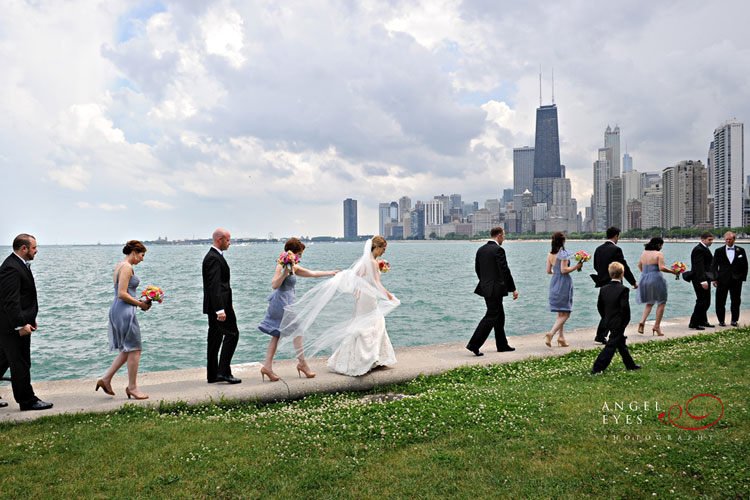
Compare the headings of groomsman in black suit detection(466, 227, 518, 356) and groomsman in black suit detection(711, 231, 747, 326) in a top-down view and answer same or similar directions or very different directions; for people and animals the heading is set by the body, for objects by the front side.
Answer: very different directions

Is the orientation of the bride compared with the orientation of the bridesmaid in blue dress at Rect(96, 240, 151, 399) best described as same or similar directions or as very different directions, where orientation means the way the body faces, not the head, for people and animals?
same or similar directions

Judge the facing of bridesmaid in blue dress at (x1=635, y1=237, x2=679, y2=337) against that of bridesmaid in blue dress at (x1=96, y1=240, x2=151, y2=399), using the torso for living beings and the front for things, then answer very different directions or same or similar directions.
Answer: same or similar directions

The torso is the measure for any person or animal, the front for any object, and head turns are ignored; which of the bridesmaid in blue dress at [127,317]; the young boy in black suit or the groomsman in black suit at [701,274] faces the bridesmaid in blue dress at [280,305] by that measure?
the bridesmaid in blue dress at [127,317]

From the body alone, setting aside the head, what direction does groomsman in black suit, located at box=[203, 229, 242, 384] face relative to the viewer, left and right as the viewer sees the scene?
facing to the right of the viewer

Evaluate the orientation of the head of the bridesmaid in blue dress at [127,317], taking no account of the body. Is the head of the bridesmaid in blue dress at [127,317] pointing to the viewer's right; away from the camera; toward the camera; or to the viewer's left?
to the viewer's right

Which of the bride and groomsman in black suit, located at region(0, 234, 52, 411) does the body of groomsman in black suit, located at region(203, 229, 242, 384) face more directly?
the bride

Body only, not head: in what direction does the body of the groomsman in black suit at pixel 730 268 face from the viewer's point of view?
toward the camera

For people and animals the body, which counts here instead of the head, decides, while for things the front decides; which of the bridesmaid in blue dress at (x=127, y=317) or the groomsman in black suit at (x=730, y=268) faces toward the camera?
the groomsman in black suit

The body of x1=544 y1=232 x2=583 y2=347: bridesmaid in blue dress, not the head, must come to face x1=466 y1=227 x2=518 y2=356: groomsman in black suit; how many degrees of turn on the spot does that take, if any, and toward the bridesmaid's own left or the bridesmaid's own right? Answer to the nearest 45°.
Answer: approximately 180°

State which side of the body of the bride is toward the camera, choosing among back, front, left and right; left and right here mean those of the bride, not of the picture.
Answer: right

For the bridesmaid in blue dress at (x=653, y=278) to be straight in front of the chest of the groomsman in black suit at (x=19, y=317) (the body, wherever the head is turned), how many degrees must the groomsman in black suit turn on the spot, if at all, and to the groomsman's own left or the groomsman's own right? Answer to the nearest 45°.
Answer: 0° — they already face them

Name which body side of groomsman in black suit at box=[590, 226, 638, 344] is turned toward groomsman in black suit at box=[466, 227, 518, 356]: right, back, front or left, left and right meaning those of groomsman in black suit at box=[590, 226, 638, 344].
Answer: back

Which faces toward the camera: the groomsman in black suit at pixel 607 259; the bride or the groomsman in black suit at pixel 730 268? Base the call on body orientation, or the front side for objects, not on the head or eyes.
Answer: the groomsman in black suit at pixel 730 268

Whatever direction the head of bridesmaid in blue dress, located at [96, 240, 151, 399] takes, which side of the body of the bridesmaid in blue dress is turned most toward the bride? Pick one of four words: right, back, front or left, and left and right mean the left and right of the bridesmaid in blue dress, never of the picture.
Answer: front

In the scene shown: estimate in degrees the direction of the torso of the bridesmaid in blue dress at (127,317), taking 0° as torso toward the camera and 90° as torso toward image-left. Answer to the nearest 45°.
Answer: approximately 270°

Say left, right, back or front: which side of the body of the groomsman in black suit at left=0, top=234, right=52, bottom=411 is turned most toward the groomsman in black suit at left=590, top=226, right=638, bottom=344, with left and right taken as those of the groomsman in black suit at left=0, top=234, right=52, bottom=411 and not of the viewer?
front
